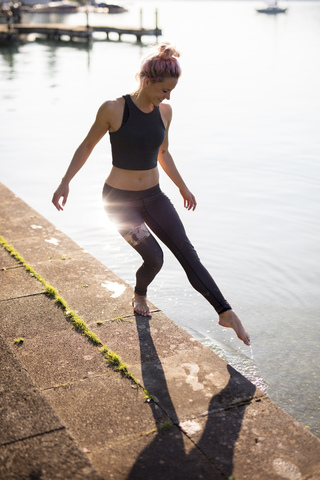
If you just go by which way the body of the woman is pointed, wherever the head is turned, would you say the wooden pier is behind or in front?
behind

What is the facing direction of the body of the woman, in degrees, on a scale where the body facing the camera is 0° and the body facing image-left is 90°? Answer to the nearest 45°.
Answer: approximately 315°
